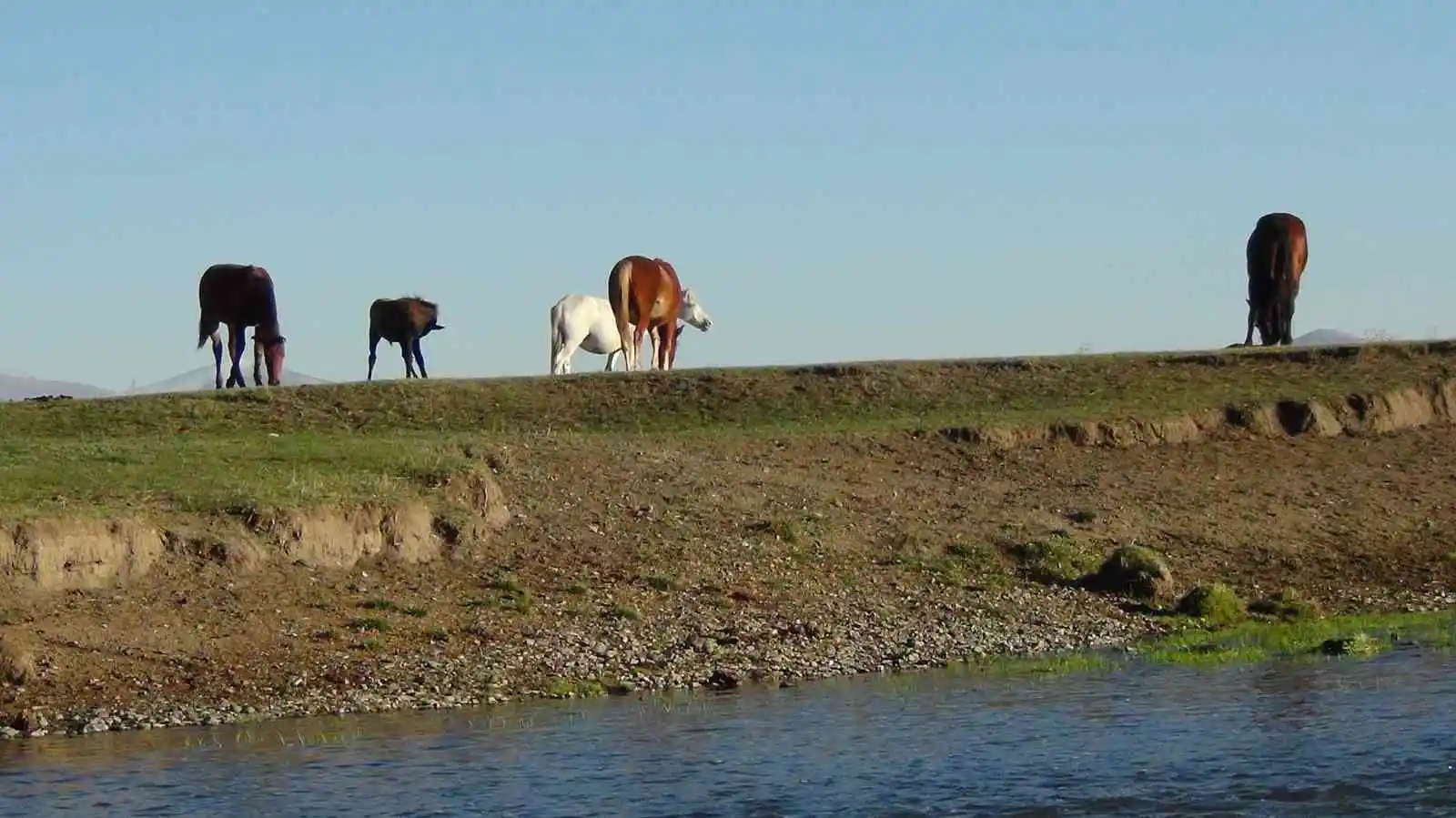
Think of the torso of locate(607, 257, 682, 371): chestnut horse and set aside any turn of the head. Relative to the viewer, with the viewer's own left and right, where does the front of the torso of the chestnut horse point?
facing away from the viewer and to the right of the viewer

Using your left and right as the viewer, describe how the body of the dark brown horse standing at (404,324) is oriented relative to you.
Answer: facing to the right of the viewer

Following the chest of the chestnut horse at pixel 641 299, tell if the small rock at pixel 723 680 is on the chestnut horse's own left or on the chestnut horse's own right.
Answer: on the chestnut horse's own right

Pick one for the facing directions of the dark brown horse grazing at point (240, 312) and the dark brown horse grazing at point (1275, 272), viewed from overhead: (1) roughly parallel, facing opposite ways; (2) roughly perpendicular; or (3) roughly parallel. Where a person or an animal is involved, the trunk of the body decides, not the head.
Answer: roughly perpendicular

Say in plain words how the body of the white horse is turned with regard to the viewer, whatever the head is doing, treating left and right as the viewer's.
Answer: facing to the right of the viewer

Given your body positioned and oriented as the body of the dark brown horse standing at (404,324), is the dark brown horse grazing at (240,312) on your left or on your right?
on your right

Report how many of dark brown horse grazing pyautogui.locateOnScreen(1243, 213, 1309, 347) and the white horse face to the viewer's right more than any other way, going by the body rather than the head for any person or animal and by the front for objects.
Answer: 1

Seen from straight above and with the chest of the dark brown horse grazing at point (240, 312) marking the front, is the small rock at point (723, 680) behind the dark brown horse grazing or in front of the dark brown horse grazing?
in front

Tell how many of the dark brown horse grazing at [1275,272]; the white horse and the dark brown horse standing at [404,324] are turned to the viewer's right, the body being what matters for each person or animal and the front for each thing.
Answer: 2

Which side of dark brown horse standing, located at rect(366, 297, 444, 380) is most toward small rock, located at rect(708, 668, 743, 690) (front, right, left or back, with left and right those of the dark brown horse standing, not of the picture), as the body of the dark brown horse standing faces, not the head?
right

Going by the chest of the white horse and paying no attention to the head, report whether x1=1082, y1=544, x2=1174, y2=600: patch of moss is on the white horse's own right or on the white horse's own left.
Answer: on the white horse's own right

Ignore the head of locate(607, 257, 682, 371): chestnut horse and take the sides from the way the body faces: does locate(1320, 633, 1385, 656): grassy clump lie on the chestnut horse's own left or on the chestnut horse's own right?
on the chestnut horse's own right
